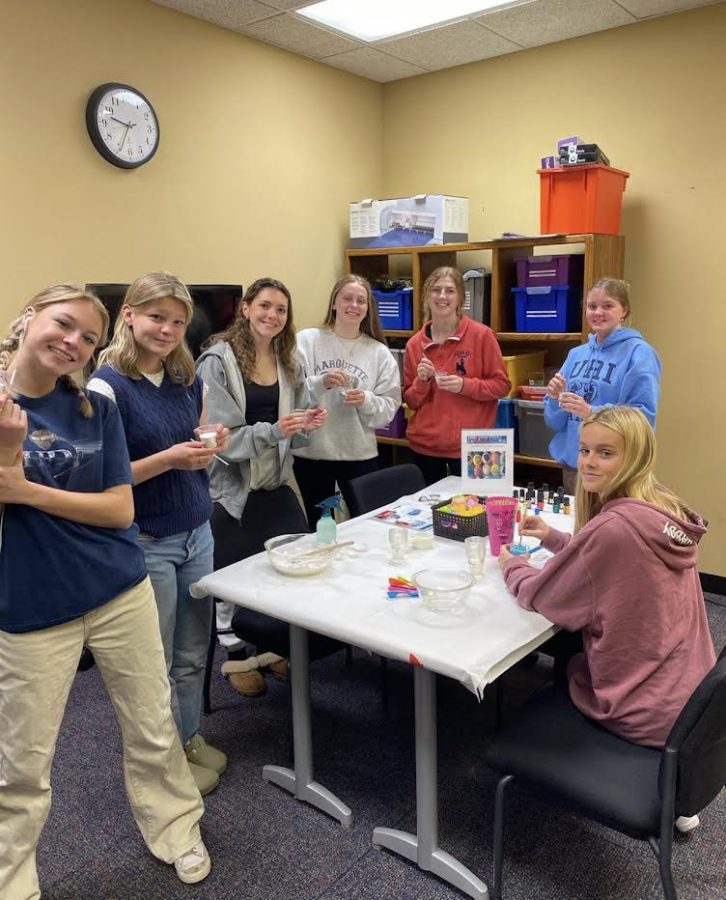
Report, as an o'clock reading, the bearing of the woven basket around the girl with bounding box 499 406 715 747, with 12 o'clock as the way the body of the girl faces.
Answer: The woven basket is roughly at 12 o'clock from the girl.

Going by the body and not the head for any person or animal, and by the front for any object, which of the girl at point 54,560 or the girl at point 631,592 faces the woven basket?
the girl at point 631,592

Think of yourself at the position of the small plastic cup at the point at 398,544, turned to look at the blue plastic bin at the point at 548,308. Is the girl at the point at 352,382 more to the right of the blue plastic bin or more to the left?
left

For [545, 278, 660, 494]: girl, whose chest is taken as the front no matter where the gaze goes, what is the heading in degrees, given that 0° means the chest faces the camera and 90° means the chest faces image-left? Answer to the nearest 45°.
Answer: approximately 45°

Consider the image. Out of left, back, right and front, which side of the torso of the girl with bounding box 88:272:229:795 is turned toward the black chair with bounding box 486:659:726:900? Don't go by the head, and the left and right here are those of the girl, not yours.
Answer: front

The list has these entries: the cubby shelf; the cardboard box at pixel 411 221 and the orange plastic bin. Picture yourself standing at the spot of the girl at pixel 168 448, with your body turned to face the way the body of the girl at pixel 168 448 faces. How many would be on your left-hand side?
3

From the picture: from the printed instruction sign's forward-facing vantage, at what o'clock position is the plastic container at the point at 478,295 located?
The plastic container is roughly at 6 o'clock from the printed instruction sign.

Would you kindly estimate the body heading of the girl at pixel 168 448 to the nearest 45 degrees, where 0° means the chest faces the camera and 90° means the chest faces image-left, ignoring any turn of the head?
approximately 315°

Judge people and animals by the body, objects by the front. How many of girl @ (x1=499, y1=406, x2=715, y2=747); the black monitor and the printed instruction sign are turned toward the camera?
2

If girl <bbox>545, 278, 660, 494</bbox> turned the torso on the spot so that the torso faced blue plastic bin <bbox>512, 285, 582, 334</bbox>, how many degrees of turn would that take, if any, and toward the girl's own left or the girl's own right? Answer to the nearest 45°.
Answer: approximately 135° to the girl's own right

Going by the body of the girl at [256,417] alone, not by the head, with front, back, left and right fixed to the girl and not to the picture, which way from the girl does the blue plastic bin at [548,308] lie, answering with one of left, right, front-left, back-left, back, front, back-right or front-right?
left

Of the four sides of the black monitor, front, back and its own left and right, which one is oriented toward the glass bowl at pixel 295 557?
front

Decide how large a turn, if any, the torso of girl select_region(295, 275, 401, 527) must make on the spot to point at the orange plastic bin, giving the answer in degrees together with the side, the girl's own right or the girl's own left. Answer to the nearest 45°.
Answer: approximately 135° to the girl's own left

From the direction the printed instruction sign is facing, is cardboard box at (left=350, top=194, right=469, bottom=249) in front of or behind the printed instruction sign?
behind
